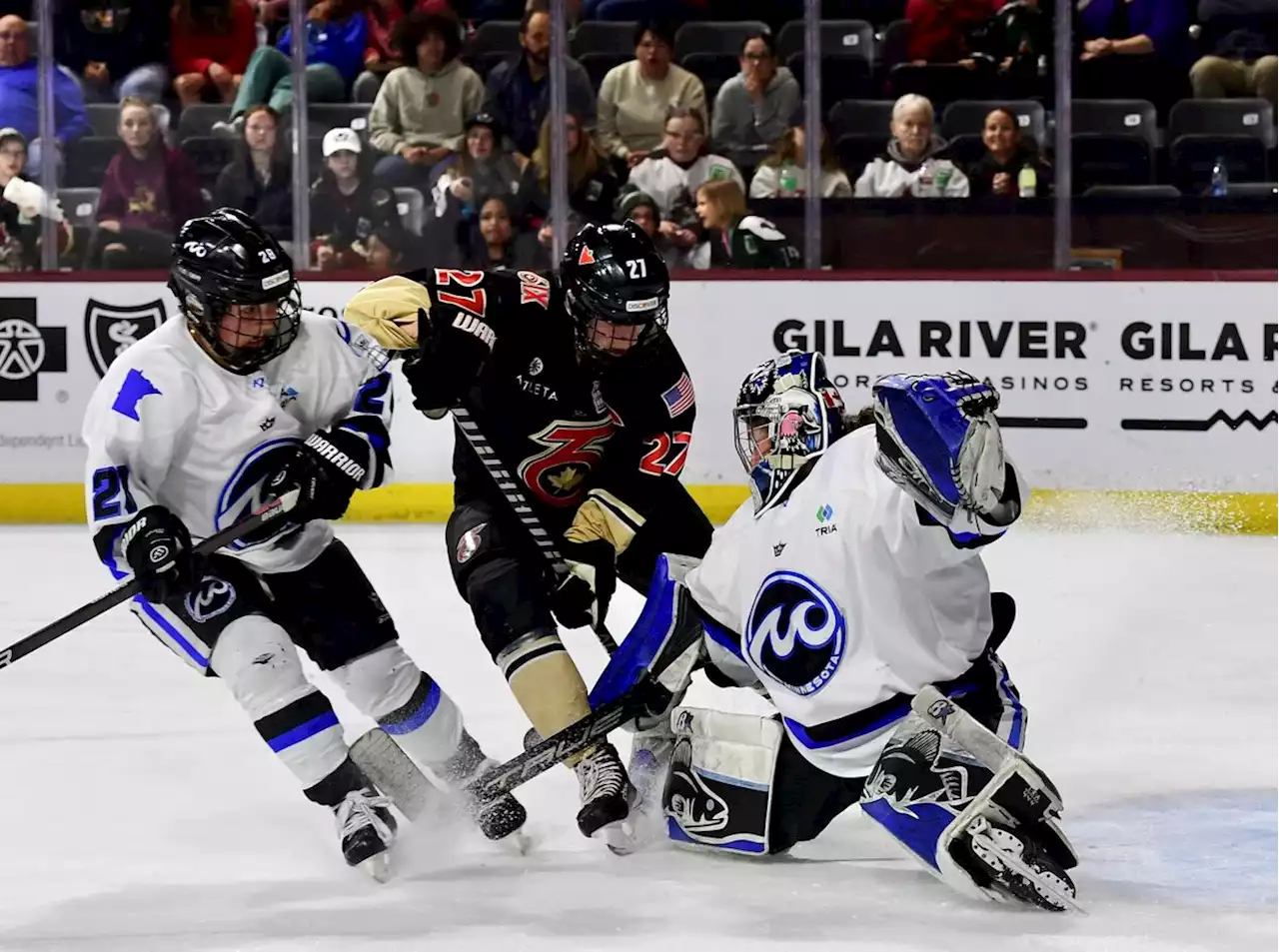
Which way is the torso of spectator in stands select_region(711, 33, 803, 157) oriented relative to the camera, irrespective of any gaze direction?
toward the camera

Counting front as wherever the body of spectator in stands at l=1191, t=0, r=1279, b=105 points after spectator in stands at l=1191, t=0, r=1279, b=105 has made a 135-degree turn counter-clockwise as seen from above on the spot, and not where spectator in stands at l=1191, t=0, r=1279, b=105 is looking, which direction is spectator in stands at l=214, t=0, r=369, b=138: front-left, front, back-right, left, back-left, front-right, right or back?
back-left

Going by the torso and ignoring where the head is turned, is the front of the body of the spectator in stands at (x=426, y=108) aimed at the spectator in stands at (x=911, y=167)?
no

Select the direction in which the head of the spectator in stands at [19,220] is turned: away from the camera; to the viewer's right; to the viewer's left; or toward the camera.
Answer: toward the camera

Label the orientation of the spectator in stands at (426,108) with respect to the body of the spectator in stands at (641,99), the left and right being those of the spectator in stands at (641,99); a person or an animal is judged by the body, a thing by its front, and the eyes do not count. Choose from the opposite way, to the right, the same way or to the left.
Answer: the same way

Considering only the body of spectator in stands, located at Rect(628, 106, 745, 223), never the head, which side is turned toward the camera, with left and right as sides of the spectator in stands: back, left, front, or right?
front

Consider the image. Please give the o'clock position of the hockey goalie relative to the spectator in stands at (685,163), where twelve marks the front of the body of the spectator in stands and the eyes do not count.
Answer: The hockey goalie is roughly at 12 o'clock from the spectator in stands.

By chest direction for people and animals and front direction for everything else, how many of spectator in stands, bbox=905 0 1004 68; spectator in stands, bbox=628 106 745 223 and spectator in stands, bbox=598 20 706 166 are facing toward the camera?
3

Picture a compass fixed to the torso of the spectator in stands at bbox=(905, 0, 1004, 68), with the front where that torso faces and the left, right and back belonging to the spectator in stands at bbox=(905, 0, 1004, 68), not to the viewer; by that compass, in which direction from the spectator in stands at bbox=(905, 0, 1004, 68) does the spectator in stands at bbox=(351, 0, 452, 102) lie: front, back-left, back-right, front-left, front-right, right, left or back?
right

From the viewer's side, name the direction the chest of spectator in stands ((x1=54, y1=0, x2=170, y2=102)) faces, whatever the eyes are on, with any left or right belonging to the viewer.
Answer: facing the viewer

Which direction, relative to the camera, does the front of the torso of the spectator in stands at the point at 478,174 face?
toward the camera
